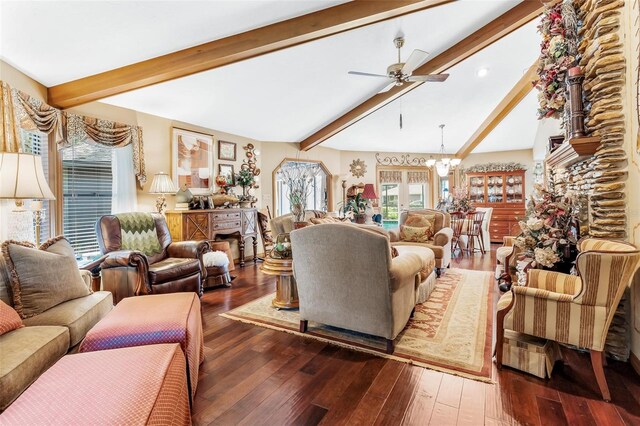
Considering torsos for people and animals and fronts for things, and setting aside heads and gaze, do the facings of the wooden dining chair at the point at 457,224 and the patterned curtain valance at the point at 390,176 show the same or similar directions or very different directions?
very different directions

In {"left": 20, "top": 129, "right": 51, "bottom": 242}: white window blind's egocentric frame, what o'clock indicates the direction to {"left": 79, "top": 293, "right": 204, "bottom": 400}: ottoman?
The ottoman is roughly at 1 o'clock from the white window blind.

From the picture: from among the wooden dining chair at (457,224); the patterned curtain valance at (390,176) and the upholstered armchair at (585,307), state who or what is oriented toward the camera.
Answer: the patterned curtain valance

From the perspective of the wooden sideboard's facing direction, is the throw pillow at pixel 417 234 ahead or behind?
ahead

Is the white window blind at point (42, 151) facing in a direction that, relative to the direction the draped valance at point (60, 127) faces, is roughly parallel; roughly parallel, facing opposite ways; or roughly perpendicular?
roughly parallel

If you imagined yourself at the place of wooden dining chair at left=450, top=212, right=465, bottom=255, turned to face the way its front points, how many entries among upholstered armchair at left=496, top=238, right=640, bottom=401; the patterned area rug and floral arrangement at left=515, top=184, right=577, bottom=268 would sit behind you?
3

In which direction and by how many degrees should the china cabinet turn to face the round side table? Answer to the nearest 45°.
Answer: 0° — it already faces it

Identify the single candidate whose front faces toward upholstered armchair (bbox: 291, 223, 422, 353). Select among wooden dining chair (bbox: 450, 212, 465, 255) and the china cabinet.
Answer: the china cabinet

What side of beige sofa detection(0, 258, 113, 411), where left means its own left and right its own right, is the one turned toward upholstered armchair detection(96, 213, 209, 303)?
left

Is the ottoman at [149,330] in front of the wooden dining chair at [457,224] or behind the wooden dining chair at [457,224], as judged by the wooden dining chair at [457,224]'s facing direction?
behind

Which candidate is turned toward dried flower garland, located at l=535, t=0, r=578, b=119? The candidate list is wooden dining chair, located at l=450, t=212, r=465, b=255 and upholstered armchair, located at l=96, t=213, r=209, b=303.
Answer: the upholstered armchair

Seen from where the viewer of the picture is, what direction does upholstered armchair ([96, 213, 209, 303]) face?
facing the viewer and to the right of the viewer

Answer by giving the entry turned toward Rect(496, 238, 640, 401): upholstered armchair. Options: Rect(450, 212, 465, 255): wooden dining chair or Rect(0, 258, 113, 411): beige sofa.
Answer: the beige sofa

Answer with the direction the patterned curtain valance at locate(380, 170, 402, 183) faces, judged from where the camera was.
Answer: facing the viewer

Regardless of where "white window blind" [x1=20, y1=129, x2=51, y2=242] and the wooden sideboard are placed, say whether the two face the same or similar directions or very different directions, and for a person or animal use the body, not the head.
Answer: same or similar directions

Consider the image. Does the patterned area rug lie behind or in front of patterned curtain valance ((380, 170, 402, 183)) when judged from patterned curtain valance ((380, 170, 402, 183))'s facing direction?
in front

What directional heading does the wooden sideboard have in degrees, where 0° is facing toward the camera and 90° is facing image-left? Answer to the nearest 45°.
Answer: approximately 315°

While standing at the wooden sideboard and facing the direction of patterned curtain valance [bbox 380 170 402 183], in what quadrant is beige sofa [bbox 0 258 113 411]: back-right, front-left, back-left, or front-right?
back-right

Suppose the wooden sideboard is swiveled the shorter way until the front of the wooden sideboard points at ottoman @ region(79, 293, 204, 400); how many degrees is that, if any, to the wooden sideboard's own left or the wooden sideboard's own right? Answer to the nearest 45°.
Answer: approximately 45° to the wooden sideboard's own right

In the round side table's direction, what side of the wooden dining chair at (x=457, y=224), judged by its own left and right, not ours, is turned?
back

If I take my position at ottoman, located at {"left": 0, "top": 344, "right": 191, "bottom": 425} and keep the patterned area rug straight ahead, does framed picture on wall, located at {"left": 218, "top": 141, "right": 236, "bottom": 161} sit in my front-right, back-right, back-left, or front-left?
front-left

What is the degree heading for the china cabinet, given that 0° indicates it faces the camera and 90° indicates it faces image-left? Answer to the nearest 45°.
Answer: approximately 0°
